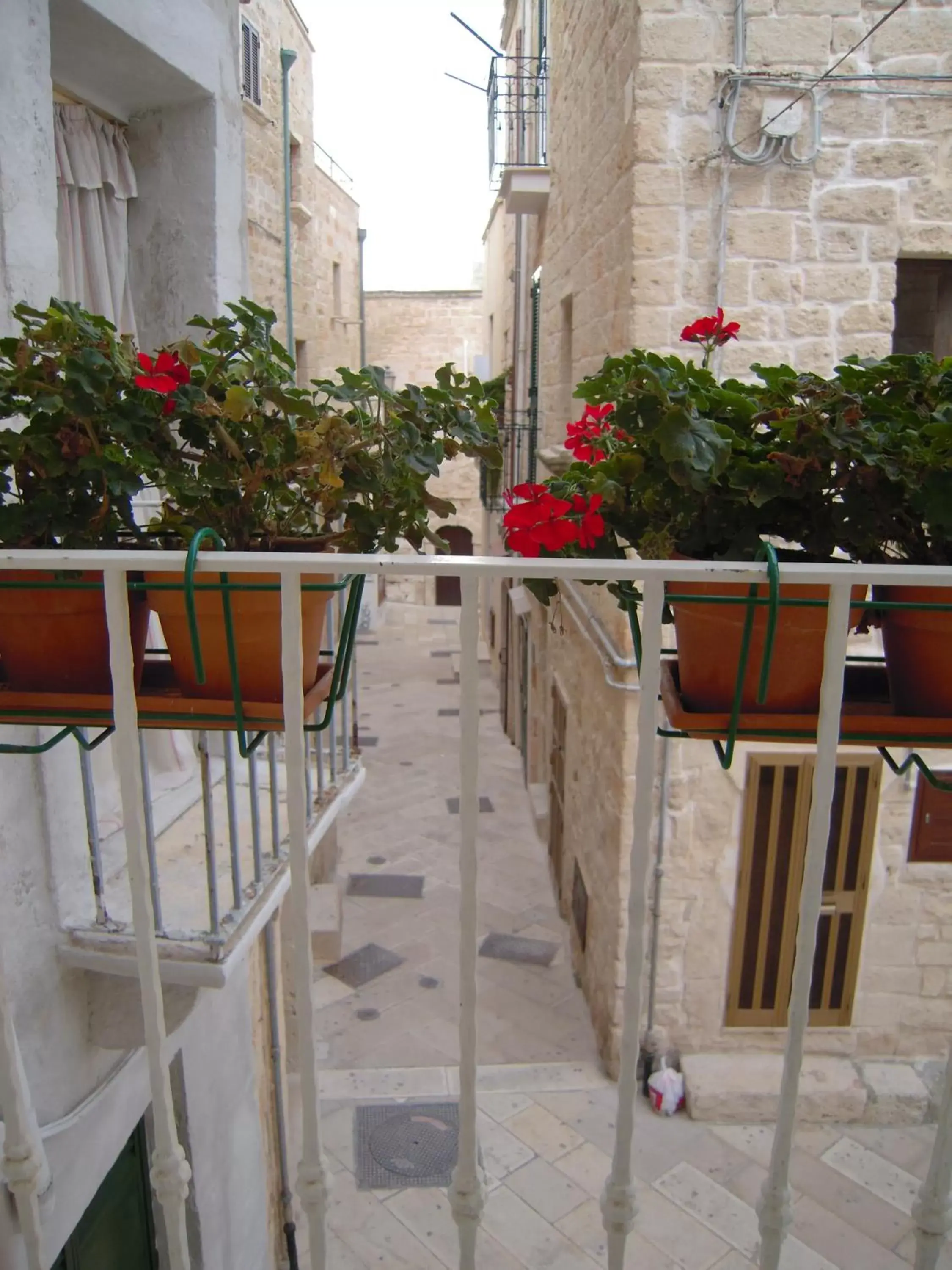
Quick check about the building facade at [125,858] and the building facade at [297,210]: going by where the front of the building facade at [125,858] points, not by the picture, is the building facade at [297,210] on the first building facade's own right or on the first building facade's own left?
on the first building facade's own left

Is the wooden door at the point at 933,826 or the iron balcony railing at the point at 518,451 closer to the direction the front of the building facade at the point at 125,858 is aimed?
the wooden door

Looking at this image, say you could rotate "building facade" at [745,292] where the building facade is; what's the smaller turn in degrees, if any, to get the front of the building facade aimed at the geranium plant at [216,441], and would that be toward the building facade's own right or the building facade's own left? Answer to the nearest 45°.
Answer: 0° — it already faces it

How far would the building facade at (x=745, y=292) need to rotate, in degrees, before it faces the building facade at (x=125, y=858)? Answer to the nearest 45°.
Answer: approximately 45° to its right

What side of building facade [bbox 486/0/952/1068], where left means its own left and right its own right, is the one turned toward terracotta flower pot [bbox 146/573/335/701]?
front

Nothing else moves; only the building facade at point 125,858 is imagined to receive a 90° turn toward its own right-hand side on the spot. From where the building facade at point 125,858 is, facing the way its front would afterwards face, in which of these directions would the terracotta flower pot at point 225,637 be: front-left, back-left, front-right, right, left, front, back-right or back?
front

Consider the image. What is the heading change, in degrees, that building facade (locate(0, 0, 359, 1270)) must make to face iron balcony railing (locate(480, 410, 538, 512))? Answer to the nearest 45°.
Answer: approximately 45° to its left

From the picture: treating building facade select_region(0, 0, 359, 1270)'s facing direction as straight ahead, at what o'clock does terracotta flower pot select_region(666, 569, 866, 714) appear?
The terracotta flower pot is roughly at 2 o'clock from the building facade.

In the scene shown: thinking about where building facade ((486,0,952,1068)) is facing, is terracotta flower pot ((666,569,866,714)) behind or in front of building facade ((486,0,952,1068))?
in front

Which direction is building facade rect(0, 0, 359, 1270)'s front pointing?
to the viewer's right

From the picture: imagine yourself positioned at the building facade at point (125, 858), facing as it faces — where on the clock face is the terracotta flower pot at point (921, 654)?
The terracotta flower pot is roughly at 2 o'clock from the building facade.
